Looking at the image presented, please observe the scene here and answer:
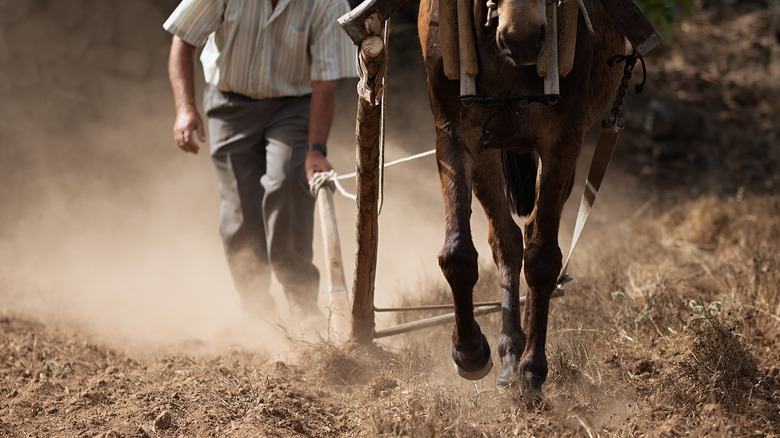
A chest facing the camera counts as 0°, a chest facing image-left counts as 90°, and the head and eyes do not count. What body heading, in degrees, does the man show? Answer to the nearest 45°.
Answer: approximately 0°

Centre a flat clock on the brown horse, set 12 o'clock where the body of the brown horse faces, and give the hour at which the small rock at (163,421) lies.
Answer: The small rock is roughly at 2 o'clock from the brown horse.

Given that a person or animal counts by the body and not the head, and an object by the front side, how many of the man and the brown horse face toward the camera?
2

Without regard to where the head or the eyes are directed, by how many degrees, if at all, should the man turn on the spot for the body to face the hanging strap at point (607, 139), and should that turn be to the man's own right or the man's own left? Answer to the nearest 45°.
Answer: approximately 45° to the man's own left

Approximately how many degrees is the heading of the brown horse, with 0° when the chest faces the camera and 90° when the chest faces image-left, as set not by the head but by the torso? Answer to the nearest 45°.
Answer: approximately 0°

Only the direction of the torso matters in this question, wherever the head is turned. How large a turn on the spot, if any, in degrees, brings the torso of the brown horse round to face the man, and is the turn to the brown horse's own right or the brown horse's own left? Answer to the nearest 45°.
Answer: approximately 135° to the brown horse's own right

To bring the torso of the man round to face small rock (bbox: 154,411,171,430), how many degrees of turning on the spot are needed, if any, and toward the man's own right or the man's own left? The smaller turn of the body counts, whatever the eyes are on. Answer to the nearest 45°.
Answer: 0° — they already face it
